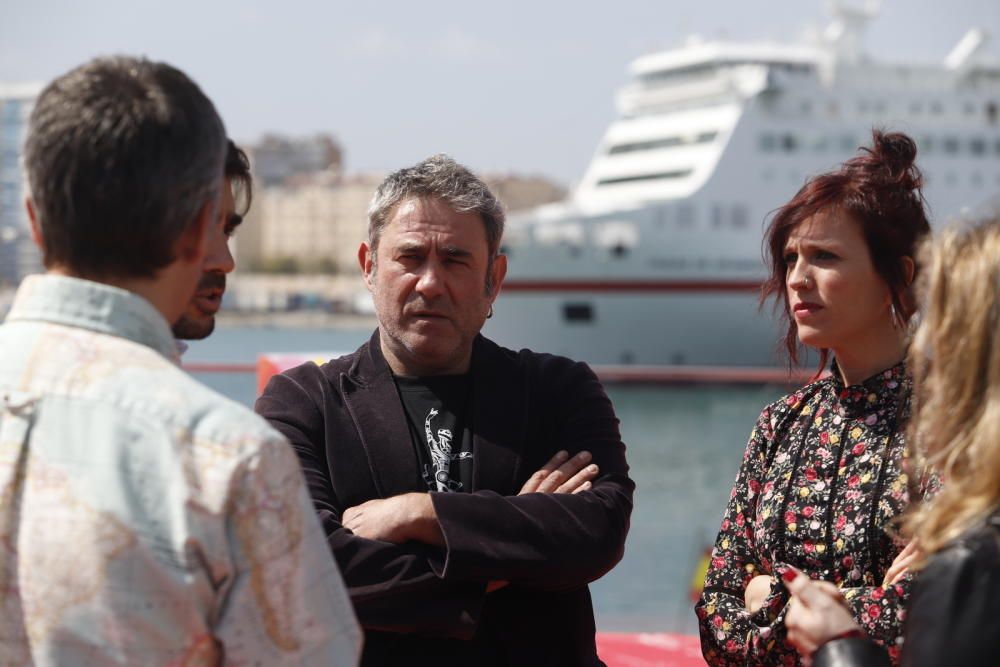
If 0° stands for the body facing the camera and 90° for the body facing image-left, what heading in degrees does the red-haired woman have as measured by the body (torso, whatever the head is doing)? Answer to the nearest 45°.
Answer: approximately 45°

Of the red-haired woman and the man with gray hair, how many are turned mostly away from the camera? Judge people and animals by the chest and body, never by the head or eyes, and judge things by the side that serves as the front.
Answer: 0

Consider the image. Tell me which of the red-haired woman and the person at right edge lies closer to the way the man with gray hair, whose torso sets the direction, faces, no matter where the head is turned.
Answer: the person at right edge

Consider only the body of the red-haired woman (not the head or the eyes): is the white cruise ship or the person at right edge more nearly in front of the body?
the person at right edge

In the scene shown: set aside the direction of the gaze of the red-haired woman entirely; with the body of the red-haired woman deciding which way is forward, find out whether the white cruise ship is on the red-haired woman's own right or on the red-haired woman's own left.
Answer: on the red-haired woman's own right

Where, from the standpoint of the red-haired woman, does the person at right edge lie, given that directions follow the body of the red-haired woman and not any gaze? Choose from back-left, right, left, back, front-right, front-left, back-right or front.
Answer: front-left

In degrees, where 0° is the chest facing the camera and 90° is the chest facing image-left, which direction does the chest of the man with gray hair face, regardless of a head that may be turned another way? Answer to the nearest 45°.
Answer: approximately 0°

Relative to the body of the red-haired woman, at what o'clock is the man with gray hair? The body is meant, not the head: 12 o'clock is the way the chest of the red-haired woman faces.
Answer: The man with gray hair is roughly at 1 o'clock from the red-haired woman.

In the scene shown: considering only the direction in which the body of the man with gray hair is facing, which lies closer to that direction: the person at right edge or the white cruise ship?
the person at right edge

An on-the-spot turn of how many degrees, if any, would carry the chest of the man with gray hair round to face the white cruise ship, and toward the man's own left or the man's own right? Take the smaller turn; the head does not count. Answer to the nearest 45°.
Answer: approximately 180°

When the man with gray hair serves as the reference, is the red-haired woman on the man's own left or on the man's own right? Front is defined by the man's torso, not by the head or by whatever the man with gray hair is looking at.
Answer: on the man's own left

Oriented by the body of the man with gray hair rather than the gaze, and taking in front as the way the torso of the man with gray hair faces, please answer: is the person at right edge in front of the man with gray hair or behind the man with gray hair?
in front
